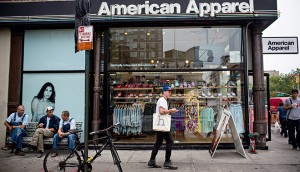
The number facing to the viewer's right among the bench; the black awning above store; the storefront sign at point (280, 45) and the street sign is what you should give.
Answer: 0

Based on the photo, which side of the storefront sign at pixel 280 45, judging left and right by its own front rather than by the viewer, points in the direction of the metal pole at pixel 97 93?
right

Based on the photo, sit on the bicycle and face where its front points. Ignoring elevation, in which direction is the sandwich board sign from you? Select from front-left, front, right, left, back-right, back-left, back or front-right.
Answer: front

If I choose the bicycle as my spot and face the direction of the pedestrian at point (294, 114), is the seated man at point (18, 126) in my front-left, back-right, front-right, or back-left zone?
back-left

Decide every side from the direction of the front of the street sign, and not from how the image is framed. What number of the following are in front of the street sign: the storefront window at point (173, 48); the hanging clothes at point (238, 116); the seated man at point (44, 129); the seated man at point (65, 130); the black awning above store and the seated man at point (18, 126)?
0

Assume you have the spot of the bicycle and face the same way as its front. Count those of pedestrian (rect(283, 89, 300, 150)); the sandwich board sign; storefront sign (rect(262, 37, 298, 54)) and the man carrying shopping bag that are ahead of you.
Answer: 4

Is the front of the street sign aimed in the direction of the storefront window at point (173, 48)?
no

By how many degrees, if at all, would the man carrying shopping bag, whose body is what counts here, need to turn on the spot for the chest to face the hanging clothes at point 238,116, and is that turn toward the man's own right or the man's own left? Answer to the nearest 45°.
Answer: approximately 45° to the man's own left

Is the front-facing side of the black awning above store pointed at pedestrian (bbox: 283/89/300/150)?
no

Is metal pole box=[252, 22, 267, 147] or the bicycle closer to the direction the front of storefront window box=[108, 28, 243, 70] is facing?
the bicycle

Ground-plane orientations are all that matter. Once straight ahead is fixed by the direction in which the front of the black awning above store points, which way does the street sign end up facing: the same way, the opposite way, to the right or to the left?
the same way

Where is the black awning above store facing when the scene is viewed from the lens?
facing the viewer

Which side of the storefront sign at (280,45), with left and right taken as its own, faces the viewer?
front

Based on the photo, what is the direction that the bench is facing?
toward the camera

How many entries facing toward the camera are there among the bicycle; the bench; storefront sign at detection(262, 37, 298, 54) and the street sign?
3

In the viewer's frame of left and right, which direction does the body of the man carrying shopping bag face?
facing to the right of the viewer

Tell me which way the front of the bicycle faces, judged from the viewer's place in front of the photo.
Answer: facing to the right of the viewer
